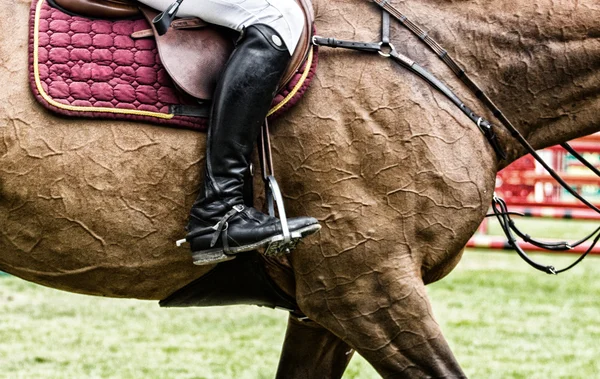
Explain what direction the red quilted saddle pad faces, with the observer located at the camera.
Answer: facing to the right of the viewer

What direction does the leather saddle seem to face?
to the viewer's right

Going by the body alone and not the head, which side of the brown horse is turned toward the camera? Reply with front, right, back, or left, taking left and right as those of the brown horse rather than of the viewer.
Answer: right
